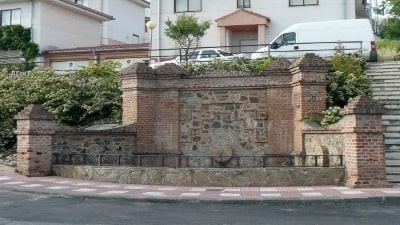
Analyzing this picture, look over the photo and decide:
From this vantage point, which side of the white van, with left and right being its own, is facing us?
left

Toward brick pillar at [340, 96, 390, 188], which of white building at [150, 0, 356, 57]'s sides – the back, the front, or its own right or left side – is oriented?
front

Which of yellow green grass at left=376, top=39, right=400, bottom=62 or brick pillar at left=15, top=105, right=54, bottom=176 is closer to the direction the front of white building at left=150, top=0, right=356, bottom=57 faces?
the brick pillar

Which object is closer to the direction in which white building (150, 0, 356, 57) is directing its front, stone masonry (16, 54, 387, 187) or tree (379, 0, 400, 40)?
the stone masonry

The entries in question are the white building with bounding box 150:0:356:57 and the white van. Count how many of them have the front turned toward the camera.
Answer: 1

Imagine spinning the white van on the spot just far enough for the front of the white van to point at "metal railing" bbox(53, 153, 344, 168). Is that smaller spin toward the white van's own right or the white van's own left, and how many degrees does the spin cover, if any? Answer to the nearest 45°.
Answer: approximately 45° to the white van's own left

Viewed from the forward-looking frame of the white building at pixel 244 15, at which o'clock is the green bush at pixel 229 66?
The green bush is roughly at 12 o'clock from the white building.

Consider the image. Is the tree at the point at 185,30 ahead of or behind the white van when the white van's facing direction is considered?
ahead

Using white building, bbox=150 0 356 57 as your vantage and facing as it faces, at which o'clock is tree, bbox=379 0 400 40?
The tree is roughly at 8 o'clock from the white building.

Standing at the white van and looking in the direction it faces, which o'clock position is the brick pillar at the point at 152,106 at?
The brick pillar is roughly at 10 o'clock from the white van.

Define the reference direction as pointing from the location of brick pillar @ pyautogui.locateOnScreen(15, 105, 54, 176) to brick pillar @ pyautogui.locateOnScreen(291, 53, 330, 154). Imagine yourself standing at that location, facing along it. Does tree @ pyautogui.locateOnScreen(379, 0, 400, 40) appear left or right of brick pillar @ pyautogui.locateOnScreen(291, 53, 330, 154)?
left

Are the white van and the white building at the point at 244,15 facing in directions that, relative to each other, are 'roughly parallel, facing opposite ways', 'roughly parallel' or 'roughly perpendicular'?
roughly perpendicular

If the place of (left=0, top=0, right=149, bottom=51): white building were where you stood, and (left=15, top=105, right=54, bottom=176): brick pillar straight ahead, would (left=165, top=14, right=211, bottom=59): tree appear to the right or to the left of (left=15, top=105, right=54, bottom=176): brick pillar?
left

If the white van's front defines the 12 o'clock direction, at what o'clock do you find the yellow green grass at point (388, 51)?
The yellow green grass is roughly at 5 o'clock from the white van.

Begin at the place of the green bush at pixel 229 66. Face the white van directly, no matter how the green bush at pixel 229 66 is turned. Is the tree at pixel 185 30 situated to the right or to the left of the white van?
left

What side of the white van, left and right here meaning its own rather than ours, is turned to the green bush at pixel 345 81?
left
